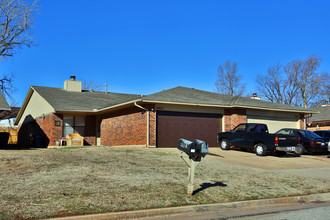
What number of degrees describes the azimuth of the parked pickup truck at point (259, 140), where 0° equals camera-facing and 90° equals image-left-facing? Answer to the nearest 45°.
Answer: approximately 135°

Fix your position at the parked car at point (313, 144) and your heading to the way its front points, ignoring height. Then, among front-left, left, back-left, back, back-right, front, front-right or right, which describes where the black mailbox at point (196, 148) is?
back-left

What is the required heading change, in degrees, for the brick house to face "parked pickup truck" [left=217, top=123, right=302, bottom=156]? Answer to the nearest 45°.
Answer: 0° — it already faces it

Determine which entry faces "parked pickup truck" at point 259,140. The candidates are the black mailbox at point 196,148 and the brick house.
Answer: the brick house

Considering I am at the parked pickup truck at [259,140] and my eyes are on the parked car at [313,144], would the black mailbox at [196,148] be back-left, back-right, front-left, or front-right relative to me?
back-right

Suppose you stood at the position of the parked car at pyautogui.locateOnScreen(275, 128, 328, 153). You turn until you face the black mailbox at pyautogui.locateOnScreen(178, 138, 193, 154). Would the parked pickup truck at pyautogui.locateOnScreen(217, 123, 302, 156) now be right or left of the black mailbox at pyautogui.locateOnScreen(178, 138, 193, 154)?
right

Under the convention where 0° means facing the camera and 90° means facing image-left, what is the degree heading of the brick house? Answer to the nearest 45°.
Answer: approximately 315°

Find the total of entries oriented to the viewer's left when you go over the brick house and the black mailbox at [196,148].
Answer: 0

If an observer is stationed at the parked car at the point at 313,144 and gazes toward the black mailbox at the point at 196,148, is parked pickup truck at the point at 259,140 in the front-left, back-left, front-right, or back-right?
front-right

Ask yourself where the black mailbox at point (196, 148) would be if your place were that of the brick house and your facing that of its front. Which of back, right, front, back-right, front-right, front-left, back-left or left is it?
front-right

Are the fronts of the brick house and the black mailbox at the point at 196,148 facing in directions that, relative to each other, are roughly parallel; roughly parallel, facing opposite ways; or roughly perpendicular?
roughly parallel

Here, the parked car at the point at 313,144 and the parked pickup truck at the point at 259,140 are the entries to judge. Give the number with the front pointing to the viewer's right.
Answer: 0

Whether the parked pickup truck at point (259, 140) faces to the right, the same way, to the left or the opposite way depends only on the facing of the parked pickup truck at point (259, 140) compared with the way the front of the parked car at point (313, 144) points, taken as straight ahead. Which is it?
the same way

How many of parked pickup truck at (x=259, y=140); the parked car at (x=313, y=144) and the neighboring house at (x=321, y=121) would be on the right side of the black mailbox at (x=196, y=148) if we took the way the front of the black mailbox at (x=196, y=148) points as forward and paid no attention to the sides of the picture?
0

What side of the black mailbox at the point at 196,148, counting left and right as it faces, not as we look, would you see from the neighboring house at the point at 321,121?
left
